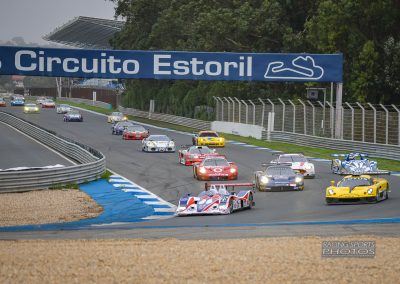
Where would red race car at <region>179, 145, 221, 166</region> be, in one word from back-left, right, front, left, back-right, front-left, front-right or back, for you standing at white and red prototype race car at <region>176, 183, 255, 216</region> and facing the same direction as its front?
back-right

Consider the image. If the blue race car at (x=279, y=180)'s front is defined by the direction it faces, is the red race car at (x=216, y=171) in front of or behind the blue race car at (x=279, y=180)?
behind

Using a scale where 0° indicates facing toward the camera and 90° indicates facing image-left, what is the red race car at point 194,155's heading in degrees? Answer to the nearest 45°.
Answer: approximately 315°

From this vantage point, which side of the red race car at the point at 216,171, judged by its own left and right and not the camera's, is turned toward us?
front

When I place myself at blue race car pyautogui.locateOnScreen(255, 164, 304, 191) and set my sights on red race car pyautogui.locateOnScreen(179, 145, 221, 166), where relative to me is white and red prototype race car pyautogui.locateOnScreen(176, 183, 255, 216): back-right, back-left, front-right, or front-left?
back-left

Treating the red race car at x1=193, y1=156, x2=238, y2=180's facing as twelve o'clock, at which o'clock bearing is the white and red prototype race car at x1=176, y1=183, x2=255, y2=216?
The white and red prototype race car is roughly at 12 o'clock from the red race car.

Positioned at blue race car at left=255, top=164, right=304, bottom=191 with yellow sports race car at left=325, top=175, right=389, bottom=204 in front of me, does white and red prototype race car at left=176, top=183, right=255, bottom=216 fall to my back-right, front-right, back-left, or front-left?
front-right

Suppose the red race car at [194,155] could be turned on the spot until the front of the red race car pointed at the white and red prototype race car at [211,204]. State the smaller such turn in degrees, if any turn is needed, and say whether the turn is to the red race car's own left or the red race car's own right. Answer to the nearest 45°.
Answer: approximately 45° to the red race car's own right

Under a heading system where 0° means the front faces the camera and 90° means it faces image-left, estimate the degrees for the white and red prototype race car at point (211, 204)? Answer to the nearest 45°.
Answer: approximately 45°

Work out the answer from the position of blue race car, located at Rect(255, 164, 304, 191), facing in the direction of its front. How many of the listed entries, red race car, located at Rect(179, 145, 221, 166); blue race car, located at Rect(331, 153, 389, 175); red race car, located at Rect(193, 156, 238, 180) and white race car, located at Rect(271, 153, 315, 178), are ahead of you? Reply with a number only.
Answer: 0

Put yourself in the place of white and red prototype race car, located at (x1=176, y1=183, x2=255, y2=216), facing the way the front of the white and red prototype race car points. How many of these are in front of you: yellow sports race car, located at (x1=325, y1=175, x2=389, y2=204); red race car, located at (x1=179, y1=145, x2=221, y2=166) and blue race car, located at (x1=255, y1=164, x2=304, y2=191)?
0

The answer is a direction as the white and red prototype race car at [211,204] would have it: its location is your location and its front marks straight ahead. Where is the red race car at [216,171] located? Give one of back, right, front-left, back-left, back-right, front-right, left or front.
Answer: back-right

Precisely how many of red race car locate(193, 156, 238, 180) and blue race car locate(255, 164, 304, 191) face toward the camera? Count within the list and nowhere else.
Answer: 2

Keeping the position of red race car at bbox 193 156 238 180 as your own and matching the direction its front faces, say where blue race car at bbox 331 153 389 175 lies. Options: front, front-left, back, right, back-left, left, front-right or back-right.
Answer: left

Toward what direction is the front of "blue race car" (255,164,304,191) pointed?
toward the camera

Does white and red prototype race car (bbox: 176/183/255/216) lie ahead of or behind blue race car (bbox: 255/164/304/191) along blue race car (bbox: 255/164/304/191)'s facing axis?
ahead

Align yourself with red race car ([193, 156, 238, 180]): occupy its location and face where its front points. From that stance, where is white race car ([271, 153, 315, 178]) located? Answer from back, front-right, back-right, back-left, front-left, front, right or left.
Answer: left
